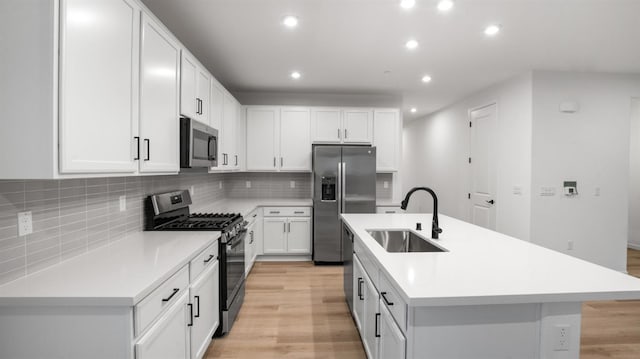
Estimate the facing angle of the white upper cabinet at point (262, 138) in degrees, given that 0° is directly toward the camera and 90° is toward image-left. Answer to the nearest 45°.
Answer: approximately 0°

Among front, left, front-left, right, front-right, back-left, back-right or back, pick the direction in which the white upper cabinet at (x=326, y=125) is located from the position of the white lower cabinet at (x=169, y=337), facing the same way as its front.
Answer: left

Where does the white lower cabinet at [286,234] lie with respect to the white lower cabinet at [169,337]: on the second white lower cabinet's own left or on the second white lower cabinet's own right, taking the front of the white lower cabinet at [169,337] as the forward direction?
on the second white lower cabinet's own left

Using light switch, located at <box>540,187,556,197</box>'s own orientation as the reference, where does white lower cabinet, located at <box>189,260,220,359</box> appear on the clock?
The white lower cabinet is roughly at 1 o'clock from the light switch.

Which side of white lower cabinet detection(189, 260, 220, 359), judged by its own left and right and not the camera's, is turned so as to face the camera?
right

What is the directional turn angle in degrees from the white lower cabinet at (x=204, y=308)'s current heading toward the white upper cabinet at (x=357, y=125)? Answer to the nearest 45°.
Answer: approximately 45° to its left

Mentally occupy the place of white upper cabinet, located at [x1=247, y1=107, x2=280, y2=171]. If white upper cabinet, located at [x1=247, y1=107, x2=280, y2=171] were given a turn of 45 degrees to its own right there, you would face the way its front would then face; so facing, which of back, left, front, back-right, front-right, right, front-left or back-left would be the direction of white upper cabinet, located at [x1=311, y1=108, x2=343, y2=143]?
back-left

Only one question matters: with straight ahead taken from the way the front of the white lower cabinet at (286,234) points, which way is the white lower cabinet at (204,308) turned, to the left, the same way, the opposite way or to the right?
to the left

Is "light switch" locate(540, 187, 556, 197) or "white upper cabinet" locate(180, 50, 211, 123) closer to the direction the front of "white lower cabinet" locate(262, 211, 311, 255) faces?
the white upper cabinet

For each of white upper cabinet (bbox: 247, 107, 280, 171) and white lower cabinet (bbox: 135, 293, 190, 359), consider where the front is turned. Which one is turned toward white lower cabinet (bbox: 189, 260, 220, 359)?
the white upper cabinet

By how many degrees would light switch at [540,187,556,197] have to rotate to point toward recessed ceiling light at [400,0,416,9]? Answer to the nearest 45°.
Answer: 0° — it already faces it

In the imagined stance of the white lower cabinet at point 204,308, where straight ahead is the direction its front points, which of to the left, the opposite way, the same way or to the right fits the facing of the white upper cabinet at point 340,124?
to the right
